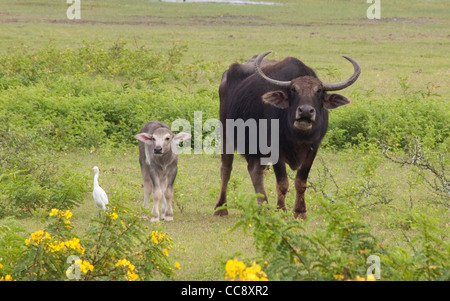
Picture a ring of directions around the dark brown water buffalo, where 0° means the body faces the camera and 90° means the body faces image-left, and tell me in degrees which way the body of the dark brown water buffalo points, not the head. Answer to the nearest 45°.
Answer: approximately 315°

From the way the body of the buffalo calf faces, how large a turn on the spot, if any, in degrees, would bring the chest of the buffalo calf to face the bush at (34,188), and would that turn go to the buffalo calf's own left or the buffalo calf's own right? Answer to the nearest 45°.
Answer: approximately 90° to the buffalo calf's own right

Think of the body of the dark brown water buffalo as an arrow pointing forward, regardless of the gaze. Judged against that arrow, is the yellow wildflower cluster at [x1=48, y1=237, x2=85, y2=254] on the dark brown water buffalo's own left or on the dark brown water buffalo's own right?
on the dark brown water buffalo's own right

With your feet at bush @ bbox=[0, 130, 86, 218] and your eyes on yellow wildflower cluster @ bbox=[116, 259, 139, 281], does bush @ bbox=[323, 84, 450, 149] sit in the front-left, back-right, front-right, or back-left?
back-left

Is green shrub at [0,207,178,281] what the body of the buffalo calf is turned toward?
yes

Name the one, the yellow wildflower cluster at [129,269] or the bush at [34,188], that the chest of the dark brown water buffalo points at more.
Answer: the yellow wildflower cluster

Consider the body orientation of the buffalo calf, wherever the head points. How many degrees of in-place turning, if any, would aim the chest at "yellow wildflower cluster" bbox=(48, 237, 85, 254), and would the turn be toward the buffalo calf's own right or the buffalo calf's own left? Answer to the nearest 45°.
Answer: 0° — it already faces it

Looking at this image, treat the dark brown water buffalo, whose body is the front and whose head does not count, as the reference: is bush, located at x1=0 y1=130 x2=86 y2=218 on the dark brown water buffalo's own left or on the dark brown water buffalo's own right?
on the dark brown water buffalo's own right

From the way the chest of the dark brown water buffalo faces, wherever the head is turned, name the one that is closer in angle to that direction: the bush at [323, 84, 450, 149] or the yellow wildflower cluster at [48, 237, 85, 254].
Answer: the yellow wildflower cluster

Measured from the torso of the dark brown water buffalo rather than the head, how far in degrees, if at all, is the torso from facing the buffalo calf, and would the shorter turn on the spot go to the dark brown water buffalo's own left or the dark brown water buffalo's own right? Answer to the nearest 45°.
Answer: approximately 135° to the dark brown water buffalo's own right

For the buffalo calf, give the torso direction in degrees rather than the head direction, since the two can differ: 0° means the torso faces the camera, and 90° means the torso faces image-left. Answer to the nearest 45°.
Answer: approximately 0°
